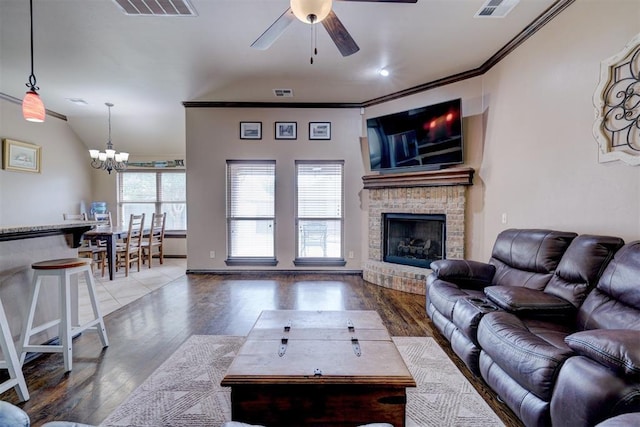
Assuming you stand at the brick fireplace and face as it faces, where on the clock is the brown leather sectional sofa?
The brown leather sectional sofa is roughly at 10 o'clock from the brick fireplace.

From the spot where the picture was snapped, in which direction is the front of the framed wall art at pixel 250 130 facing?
facing the viewer

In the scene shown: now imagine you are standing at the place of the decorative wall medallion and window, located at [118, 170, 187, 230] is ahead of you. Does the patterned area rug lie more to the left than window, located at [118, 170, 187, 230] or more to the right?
left

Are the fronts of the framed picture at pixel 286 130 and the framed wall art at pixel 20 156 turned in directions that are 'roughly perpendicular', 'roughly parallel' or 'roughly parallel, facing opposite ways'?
roughly perpendicular

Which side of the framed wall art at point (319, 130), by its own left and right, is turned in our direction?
front

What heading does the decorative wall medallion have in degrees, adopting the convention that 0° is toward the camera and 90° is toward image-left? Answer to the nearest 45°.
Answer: approximately 45°

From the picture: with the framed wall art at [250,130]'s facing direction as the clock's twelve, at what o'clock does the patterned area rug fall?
The patterned area rug is roughly at 12 o'clock from the framed wall art.

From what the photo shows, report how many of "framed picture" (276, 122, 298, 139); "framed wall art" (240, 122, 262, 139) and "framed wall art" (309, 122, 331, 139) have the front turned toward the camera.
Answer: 3

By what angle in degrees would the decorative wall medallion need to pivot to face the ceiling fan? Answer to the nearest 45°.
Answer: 0° — it already faces it

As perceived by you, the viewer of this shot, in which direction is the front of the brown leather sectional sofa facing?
facing the viewer and to the left of the viewer

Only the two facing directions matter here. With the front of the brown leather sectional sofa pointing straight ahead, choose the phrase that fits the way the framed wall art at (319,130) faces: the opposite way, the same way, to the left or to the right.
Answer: to the left
